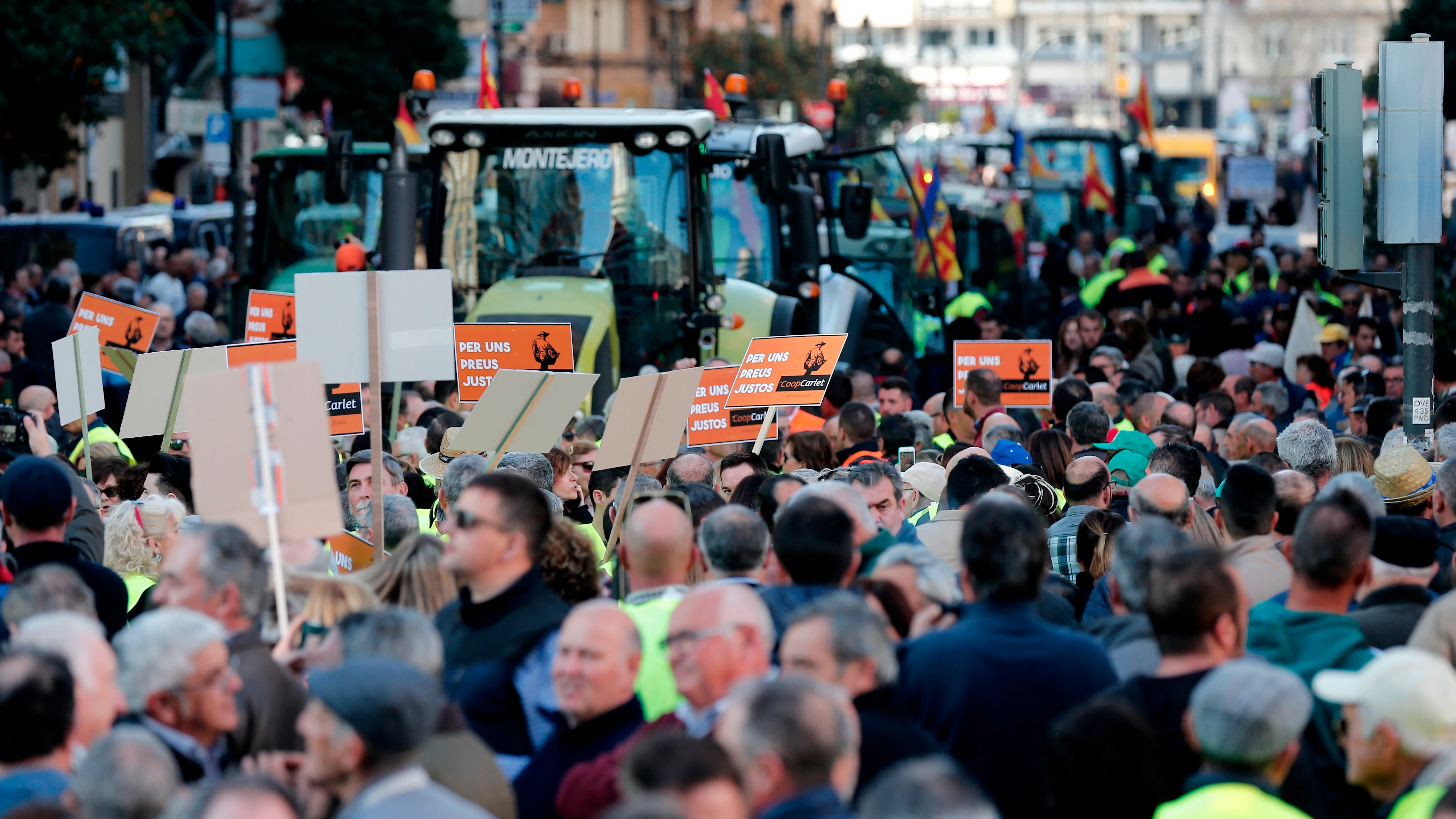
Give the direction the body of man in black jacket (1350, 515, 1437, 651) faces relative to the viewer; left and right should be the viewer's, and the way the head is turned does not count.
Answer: facing away from the viewer

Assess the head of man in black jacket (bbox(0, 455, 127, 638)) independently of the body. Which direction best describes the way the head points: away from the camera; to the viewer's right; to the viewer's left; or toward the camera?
away from the camera

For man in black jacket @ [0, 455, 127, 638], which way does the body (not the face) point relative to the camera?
away from the camera

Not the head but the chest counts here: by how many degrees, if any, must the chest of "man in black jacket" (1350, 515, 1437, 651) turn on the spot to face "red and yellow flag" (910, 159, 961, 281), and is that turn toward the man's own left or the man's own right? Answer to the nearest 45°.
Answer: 0° — they already face it

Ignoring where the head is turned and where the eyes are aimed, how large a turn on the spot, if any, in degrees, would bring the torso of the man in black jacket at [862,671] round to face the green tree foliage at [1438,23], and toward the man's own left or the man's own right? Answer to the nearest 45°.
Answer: approximately 90° to the man's own right

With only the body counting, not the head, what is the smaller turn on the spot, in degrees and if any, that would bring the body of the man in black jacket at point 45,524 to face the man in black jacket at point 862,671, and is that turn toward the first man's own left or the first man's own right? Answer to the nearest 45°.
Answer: approximately 135° to the first man's own right

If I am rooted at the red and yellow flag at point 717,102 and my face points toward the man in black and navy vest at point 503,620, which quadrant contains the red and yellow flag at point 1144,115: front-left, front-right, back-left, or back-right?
back-left
